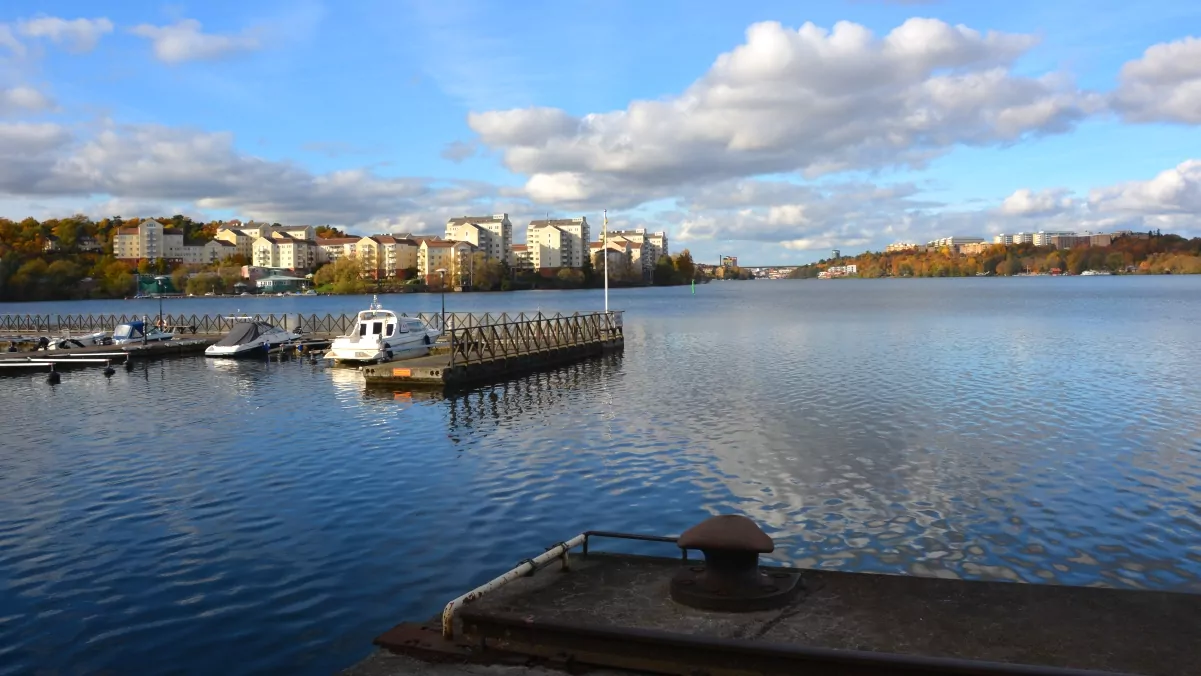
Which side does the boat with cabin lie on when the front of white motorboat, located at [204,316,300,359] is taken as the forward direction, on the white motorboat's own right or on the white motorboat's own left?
on the white motorboat's own right
